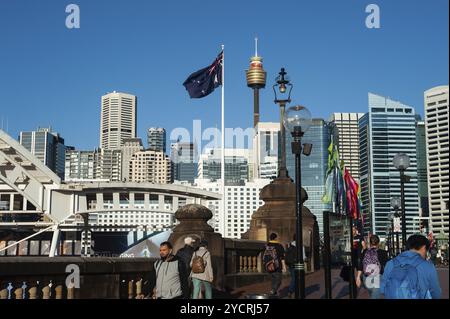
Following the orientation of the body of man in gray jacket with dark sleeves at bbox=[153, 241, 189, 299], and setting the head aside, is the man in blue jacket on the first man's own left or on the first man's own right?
on the first man's own left

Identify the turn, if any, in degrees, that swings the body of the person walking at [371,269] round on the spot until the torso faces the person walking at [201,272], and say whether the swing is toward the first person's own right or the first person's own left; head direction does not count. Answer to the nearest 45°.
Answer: approximately 135° to the first person's own left

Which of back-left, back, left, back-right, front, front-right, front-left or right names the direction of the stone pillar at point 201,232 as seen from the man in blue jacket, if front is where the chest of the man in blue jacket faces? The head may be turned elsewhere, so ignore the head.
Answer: left

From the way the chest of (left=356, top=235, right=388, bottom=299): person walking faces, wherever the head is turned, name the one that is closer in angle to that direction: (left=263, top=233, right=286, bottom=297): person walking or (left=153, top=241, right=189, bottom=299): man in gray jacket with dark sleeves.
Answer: the person walking

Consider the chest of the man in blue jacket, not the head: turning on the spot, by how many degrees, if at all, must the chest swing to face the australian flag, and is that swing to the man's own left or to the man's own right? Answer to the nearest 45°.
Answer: approximately 90° to the man's own left

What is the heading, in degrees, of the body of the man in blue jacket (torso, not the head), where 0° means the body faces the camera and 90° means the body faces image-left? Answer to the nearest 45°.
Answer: approximately 225°

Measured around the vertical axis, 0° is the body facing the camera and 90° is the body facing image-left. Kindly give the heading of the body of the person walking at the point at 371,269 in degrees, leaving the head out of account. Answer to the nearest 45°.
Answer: approximately 180°

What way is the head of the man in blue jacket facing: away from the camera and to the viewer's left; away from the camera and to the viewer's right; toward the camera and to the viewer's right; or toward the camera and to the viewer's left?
away from the camera and to the viewer's right

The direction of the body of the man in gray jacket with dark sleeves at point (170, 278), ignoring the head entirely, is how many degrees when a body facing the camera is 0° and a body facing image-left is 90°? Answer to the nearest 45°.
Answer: approximately 45°

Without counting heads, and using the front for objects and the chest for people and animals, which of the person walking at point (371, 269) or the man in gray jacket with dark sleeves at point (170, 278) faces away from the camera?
the person walking

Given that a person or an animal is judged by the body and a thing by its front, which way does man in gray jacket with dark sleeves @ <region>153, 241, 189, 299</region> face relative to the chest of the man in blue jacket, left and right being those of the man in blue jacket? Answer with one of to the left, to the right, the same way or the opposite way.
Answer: the opposite way

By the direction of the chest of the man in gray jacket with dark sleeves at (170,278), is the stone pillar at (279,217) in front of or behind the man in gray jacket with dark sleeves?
behind

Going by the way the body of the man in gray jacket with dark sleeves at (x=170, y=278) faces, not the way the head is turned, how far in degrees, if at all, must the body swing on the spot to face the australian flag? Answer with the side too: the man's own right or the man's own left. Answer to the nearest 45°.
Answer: approximately 135° to the man's own right

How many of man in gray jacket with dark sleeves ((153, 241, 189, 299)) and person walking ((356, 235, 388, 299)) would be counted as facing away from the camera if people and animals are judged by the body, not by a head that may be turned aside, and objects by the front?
1
